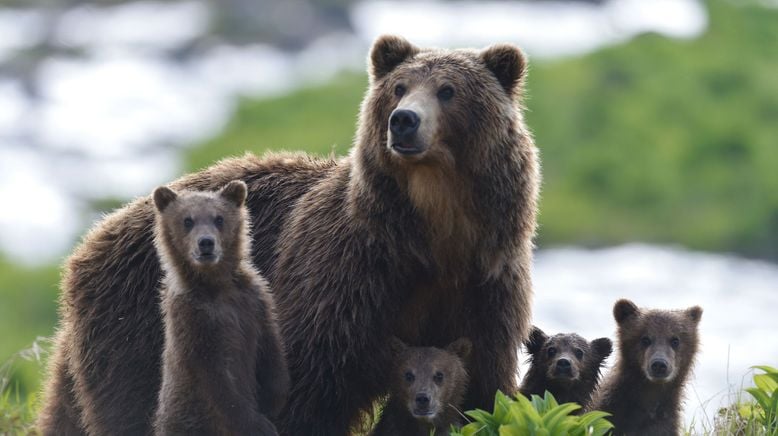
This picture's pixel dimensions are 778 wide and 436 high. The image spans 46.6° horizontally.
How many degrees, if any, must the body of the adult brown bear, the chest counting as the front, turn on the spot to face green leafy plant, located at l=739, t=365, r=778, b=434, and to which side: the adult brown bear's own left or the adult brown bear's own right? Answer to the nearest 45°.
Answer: approximately 45° to the adult brown bear's own left

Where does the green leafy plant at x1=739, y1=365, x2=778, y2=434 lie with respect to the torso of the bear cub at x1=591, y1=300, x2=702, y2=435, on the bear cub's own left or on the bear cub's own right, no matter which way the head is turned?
on the bear cub's own left

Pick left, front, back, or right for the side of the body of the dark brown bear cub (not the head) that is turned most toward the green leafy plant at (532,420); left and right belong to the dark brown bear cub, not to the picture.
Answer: front

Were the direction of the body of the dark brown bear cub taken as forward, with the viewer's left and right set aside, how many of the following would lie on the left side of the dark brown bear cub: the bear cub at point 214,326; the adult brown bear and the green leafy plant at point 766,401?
1

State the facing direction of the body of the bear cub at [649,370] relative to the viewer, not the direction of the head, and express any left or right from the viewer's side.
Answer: facing the viewer

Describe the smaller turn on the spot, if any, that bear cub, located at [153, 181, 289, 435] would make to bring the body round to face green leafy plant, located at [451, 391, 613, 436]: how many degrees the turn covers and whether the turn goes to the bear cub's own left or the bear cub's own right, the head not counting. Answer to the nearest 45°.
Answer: approximately 90° to the bear cub's own left

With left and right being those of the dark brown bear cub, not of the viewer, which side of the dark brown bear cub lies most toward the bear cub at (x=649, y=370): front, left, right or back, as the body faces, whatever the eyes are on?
left

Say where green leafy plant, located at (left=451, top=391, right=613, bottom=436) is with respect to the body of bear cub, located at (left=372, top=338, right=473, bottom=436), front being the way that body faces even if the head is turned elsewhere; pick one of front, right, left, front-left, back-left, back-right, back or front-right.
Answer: front-left

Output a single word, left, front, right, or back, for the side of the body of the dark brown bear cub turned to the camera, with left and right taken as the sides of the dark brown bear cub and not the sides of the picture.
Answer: front

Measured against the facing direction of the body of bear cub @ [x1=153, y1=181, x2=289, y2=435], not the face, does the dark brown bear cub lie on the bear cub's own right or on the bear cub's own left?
on the bear cub's own left

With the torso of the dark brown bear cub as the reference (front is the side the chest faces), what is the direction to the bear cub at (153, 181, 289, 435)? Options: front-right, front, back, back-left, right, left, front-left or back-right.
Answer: front-right

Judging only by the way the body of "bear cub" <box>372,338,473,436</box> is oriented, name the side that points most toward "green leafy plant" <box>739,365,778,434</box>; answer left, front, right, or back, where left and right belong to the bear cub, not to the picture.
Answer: left
